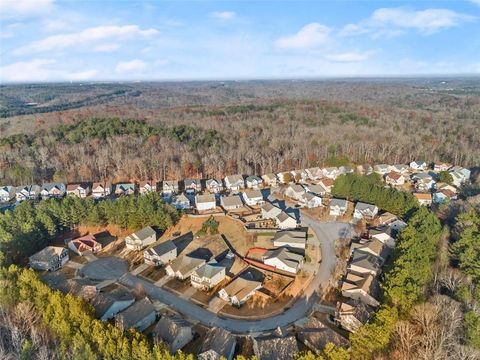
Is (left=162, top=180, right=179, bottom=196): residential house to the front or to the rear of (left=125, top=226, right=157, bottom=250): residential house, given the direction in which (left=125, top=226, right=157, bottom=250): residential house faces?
to the rear

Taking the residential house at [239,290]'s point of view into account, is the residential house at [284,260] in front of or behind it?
behind

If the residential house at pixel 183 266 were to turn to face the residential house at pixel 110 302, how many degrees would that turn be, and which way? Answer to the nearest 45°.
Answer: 0° — it already faces it

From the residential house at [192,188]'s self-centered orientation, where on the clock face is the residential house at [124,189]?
the residential house at [124,189] is roughly at 3 o'clock from the residential house at [192,188].

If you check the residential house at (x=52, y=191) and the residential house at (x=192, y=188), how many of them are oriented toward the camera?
2

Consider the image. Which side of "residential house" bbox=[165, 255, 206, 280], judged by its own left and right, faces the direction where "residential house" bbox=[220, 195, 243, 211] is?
back

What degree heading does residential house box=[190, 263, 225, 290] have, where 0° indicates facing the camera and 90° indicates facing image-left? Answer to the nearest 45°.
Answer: approximately 45°

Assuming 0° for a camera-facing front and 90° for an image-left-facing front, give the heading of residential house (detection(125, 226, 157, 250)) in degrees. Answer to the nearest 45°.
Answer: approximately 45°

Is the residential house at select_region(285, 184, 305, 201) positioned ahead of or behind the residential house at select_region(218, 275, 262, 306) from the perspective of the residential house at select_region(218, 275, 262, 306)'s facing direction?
behind

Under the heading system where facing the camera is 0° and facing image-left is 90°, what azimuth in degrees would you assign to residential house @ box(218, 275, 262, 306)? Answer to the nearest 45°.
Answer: approximately 45°

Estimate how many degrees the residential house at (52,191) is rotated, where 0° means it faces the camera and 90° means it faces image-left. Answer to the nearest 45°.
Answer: approximately 0°
